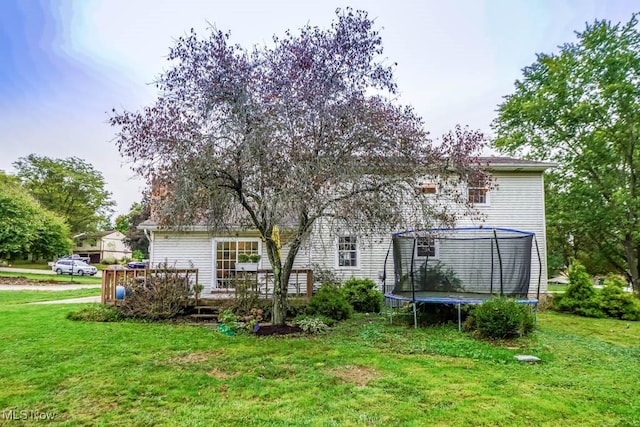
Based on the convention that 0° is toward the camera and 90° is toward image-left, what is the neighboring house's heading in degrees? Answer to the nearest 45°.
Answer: approximately 45°

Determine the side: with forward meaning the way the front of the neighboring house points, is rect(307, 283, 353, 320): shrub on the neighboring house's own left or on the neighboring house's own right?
on the neighboring house's own left

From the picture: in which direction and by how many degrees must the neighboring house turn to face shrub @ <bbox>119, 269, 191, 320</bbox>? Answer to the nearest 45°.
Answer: approximately 45° to its left

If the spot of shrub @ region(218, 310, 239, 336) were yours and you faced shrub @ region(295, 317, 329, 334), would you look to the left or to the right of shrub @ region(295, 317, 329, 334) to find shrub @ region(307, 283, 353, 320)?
left

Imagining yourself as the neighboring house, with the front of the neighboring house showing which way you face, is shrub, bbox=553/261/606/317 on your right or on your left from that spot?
on your left

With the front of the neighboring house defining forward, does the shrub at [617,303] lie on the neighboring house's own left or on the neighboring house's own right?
on the neighboring house's own left

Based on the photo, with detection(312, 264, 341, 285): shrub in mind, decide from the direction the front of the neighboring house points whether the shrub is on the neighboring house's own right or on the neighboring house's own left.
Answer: on the neighboring house's own left

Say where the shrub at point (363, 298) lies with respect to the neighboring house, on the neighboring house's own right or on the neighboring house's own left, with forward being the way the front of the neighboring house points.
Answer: on the neighboring house's own left

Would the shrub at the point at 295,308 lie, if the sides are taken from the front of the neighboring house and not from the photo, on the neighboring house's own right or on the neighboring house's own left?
on the neighboring house's own left
